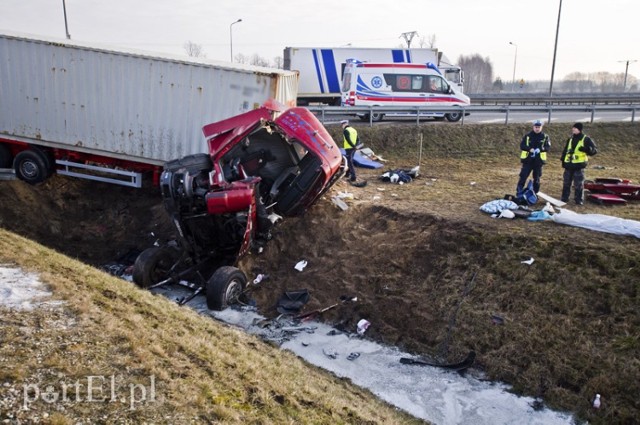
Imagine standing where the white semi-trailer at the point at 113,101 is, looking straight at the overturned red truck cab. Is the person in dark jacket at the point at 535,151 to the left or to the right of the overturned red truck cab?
left

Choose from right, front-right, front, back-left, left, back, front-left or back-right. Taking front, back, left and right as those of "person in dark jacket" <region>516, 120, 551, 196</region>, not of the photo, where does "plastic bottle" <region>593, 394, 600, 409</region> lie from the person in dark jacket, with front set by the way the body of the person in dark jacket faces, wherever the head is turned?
front

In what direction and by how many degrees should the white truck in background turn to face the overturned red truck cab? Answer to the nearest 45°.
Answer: approximately 90° to its right

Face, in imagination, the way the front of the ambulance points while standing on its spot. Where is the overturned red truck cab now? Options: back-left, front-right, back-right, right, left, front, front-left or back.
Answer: right

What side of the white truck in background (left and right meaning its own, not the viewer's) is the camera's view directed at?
right

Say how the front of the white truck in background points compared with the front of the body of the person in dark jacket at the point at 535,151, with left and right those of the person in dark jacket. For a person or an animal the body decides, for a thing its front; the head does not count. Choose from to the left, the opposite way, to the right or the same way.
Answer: to the left

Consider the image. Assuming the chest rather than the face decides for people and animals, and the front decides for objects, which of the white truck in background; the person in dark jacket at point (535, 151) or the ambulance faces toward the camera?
the person in dark jacket

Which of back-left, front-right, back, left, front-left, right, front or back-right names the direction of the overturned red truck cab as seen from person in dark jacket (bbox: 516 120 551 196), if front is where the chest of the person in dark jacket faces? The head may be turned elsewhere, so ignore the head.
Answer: front-right

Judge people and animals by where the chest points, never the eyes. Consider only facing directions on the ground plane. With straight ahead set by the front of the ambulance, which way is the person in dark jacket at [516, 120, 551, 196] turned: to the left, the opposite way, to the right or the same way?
to the right

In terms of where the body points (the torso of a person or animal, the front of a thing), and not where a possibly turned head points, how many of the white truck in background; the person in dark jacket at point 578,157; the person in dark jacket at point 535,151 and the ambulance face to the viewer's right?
2

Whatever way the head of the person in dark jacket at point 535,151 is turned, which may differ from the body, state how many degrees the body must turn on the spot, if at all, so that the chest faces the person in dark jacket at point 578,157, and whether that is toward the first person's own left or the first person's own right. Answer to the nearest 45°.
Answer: approximately 90° to the first person's own left

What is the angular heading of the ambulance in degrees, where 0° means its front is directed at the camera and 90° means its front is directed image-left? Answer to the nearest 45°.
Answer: approximately 270°

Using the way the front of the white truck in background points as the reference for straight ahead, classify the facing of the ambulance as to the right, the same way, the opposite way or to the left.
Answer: the same way

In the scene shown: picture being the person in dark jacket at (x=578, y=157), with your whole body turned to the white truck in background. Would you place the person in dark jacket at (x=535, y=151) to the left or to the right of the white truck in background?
left

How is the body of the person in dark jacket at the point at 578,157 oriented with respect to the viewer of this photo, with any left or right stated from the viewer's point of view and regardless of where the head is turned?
facing the viewer and to the left of the viewer

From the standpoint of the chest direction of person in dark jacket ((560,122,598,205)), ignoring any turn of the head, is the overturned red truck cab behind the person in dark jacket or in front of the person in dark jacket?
in front

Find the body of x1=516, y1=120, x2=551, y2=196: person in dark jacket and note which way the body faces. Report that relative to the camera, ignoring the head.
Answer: toward the camera
